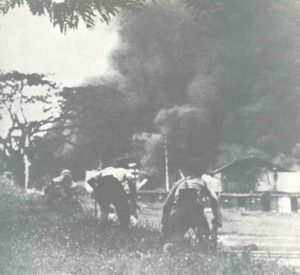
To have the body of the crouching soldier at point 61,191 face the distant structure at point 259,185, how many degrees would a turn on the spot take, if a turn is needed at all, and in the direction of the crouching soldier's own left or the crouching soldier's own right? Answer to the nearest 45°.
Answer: approximately 45° to the crouching soldier's own right

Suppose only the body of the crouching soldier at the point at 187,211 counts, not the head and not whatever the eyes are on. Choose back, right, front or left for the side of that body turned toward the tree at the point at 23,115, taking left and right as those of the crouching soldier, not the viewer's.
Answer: front

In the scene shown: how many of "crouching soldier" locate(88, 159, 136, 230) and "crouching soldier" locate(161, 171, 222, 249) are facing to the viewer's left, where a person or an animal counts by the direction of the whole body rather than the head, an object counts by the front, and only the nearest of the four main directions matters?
0

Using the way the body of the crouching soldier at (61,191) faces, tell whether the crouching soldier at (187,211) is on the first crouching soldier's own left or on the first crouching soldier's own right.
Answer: on the first crouching soldier's own right

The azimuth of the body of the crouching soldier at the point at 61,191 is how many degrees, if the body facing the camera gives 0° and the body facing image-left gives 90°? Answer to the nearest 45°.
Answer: approximately 225°

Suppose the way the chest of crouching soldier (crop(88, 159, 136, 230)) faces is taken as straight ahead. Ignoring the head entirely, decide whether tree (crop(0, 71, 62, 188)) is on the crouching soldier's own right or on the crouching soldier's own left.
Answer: on the crouching soldier's own left

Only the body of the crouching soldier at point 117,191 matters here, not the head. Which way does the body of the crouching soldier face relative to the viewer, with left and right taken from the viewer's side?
facing away from the viewer and to the right of the viewer

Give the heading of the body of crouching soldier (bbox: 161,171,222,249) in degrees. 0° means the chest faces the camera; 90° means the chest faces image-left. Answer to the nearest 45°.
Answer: approximately 180°

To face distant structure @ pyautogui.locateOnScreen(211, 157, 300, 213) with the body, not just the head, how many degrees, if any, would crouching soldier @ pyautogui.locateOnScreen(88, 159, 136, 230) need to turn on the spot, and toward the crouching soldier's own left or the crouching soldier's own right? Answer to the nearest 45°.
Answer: approximately 45° to the crouching soldier's own right
